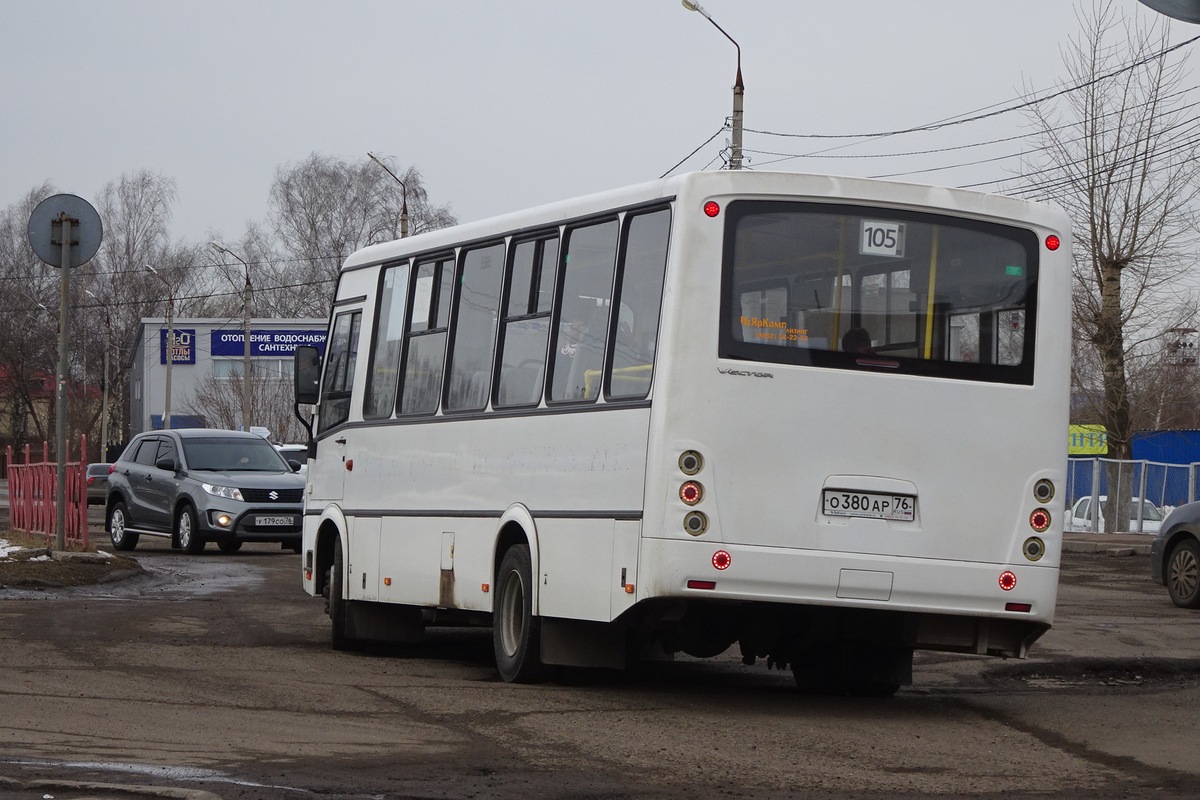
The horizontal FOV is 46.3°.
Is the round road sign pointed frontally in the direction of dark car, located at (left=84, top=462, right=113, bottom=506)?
yes

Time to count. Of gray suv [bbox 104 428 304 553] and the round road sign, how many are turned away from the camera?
1

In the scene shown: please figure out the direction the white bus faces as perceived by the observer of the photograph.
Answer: facing away from the viewer and to the left of the viewer

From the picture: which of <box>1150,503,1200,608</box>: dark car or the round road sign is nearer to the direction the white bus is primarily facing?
the round road sign

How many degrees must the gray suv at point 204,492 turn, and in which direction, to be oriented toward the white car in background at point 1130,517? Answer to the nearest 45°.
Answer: approximately 45° to its left

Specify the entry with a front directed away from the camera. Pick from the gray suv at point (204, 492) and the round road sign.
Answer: the round road sign

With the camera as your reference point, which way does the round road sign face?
facing away from the viewer

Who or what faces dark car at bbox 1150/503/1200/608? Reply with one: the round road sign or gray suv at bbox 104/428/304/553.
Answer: the gray suv

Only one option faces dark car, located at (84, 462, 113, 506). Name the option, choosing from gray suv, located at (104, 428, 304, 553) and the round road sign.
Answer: the round road sign

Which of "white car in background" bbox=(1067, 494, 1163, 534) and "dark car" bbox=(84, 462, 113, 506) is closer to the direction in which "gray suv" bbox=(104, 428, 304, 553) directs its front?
the white car in background

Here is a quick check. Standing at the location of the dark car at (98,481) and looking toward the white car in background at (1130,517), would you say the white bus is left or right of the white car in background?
right

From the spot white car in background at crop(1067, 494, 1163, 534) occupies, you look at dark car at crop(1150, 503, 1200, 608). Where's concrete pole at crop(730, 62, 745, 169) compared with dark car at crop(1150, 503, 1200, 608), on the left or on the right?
right

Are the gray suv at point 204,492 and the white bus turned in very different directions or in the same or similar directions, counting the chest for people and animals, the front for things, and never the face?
very different directions

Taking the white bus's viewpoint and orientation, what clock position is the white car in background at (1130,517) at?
The white car in background is roughly at 2 o'clock from the white bus.

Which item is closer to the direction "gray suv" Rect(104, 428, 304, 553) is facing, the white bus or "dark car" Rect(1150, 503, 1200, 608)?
the dark car
